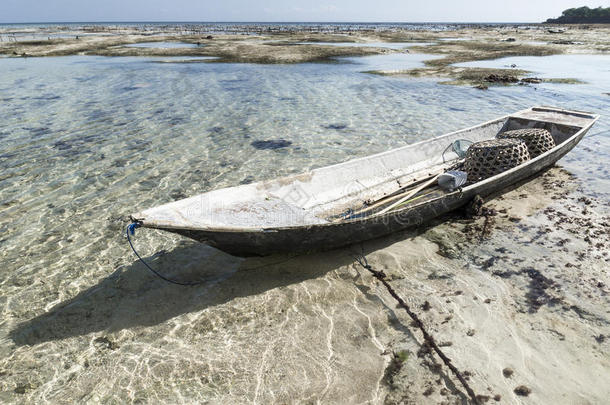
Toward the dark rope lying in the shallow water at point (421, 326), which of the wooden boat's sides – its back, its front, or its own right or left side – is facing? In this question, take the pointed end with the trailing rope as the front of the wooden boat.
left

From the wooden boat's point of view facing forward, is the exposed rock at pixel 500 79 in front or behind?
behind

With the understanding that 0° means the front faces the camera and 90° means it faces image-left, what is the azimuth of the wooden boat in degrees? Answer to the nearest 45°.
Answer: approximately 45°

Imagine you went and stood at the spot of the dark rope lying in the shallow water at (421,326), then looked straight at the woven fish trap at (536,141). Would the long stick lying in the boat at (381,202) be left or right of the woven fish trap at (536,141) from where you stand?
left

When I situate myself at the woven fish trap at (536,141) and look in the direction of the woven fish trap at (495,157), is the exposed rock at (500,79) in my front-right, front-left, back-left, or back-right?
back-right

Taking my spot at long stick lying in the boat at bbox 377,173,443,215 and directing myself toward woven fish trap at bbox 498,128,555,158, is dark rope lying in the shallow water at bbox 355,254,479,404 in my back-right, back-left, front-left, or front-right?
back-right
